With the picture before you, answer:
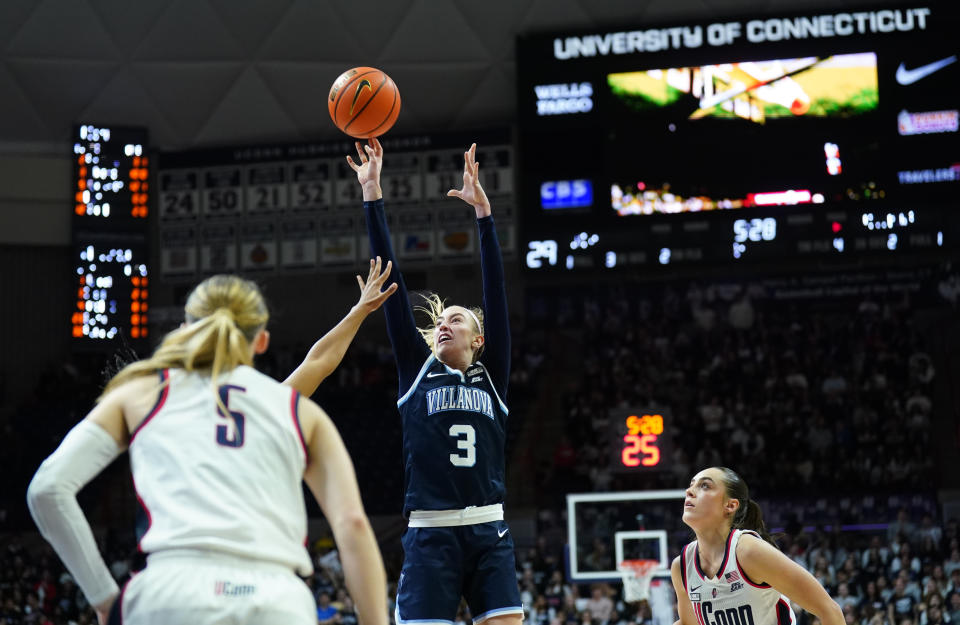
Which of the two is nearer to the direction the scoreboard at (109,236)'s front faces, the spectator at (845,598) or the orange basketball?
the orange basketball

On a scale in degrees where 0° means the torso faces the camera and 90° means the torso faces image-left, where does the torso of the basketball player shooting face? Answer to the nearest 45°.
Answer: approximately 0°

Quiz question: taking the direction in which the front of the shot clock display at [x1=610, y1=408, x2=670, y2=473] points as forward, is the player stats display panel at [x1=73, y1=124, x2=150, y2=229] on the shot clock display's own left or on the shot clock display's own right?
on the shot clock display's own right

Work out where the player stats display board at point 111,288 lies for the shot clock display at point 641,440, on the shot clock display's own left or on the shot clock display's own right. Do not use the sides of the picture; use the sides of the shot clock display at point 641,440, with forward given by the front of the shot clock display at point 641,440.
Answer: on the shot clock display's own right

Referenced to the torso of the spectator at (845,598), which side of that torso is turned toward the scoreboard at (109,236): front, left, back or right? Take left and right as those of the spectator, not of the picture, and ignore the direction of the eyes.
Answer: right

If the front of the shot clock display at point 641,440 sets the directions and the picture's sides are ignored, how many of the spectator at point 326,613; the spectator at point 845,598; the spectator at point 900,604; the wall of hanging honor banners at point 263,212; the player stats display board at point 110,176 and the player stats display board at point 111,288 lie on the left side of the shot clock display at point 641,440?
2
